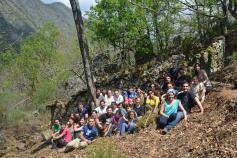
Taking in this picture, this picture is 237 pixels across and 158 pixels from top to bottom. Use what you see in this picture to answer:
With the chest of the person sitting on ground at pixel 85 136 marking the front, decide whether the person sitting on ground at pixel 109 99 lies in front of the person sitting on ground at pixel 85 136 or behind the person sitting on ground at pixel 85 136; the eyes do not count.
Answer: behind

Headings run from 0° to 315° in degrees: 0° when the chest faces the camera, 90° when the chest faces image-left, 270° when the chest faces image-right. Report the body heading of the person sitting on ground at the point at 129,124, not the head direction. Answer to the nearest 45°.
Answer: approximately 45°

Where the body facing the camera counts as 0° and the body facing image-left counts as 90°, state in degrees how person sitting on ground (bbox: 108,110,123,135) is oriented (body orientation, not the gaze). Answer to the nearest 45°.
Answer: approximately 45°

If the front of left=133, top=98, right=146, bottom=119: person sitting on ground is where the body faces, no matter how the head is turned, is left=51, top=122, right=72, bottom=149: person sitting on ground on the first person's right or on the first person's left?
on the first person's right

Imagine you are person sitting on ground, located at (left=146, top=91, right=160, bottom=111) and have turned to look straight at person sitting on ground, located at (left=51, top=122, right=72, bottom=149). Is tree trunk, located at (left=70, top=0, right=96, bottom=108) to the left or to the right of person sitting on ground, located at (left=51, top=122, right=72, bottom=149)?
right

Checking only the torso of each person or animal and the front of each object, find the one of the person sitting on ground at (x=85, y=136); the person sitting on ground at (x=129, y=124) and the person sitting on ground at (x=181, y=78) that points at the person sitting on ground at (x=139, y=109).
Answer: the person sitting on ground at (x=181, y=78)

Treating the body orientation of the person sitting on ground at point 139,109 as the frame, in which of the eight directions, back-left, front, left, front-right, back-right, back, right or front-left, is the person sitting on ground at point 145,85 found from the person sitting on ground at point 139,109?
back

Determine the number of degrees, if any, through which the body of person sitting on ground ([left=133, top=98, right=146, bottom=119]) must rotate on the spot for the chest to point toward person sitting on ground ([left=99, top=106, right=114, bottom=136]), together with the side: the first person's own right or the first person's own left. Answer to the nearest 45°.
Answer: approximately 90° to the first person's own right
